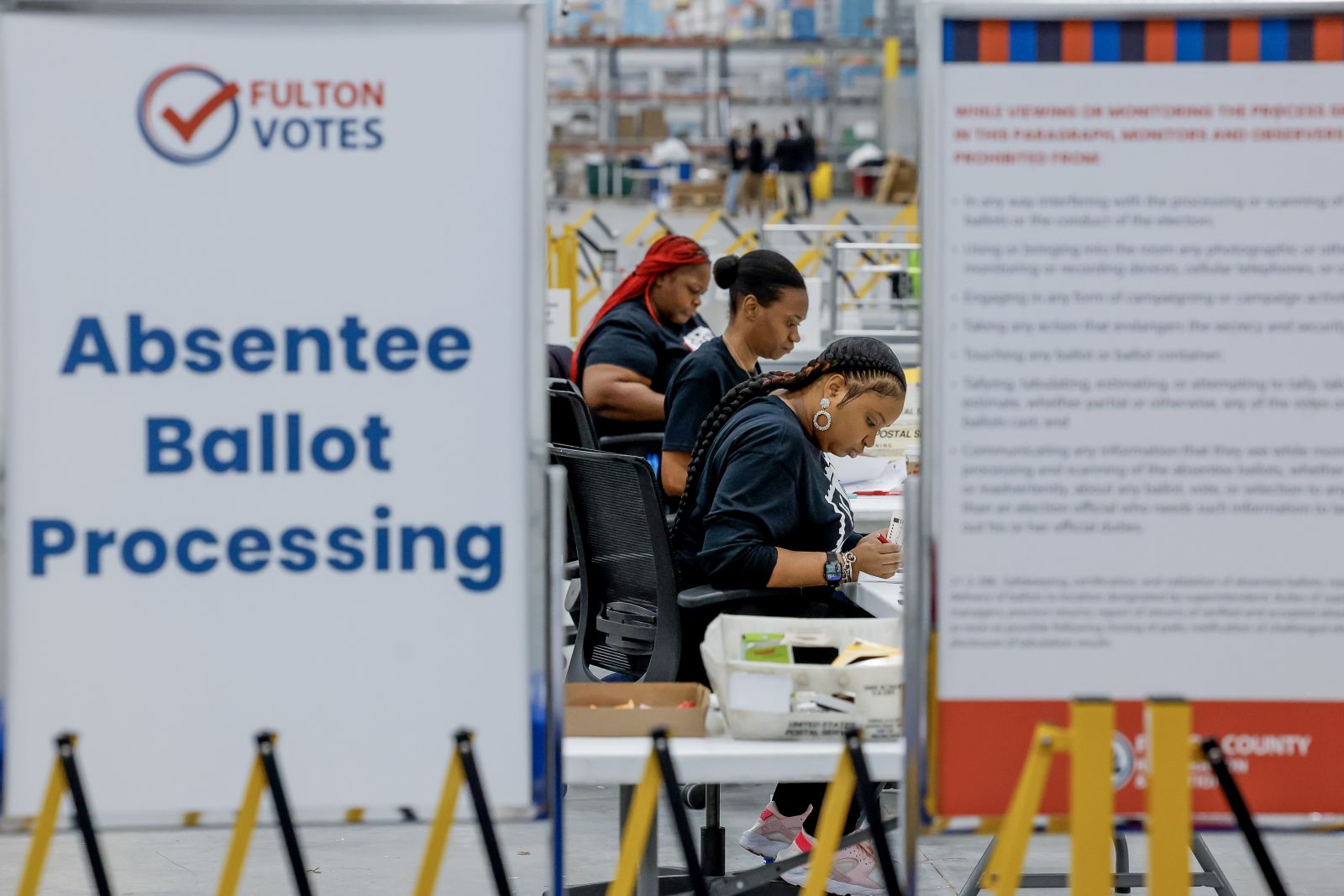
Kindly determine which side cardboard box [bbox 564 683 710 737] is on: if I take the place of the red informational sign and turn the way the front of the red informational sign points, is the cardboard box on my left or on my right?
on my right

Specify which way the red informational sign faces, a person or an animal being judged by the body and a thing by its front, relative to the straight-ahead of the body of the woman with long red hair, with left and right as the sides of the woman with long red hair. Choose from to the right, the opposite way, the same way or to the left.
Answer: to the right

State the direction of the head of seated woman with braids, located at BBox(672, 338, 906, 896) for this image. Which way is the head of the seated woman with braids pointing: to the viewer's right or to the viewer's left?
to the viewer's right

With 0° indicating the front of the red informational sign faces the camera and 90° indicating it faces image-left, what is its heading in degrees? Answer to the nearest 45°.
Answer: approximately 0°

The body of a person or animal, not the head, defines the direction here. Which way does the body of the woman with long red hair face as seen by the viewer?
to the viewer's right

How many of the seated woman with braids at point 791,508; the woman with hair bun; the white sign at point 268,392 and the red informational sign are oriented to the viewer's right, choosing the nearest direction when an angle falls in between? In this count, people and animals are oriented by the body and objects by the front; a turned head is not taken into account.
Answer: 2

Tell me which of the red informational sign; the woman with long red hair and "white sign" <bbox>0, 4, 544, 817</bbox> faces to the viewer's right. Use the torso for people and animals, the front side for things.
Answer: the woman with long red hair

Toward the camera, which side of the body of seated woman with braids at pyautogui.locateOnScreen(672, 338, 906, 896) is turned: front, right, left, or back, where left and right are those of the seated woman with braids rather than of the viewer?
right

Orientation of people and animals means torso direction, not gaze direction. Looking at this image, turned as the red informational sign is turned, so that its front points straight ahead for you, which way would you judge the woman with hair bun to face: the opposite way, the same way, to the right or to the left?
to the left

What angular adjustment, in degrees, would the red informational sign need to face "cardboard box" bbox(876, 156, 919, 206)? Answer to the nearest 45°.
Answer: approximately 180°

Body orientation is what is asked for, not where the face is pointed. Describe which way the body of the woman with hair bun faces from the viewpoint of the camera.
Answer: to the viewer's right

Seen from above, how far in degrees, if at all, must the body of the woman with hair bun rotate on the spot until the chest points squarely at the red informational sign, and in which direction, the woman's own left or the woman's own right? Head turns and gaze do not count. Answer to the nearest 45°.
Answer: approximately 90° to the woman's own right

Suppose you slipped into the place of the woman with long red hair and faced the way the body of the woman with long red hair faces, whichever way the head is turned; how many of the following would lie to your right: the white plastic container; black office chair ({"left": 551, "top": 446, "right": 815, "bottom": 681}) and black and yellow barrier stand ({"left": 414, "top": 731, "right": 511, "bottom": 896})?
3
